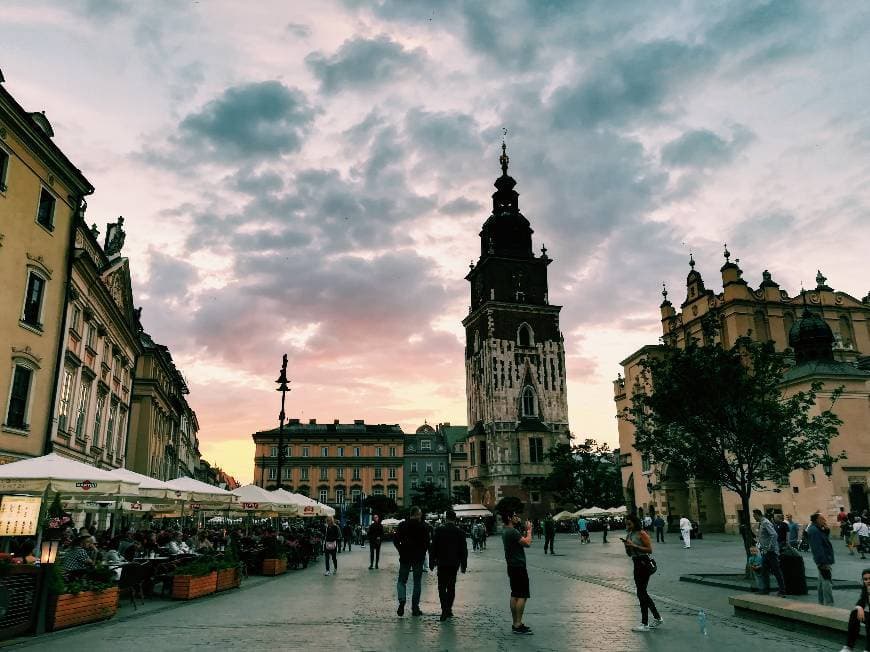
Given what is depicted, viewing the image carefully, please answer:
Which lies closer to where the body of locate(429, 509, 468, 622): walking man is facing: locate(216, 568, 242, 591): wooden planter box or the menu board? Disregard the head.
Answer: the wooden planter box

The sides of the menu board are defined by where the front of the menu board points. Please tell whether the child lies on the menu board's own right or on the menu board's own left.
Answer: on the menu board's own left

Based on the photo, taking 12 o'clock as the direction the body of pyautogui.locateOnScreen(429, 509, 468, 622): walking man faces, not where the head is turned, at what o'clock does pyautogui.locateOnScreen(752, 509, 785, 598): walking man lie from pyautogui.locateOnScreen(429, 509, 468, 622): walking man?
pyautogui.locateOnScreen(752, 509, 785, 598): walking man is roughly at 2 o'clock from pyautogui.locateOnScreen(429, 509, 468, 622): walking man.

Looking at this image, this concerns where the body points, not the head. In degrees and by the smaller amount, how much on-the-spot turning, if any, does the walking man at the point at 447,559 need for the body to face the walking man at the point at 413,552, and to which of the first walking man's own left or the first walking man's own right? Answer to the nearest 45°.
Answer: approximately 45° to the first walking man's own left

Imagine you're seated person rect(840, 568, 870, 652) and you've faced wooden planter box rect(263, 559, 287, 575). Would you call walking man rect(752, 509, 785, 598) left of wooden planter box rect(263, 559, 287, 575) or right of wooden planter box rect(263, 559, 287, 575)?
right

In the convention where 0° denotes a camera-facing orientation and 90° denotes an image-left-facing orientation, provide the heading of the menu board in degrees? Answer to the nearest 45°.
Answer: approximately 0°

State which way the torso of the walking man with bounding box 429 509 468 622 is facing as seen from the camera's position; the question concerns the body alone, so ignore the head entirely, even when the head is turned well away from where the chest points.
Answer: away from the camera

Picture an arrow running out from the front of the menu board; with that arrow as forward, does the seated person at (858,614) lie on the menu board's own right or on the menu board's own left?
on the menu board's own left

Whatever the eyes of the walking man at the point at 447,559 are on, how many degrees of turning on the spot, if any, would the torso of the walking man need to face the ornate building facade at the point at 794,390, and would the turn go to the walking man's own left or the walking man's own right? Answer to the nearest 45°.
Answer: approximately 45° to the walking man's own right
